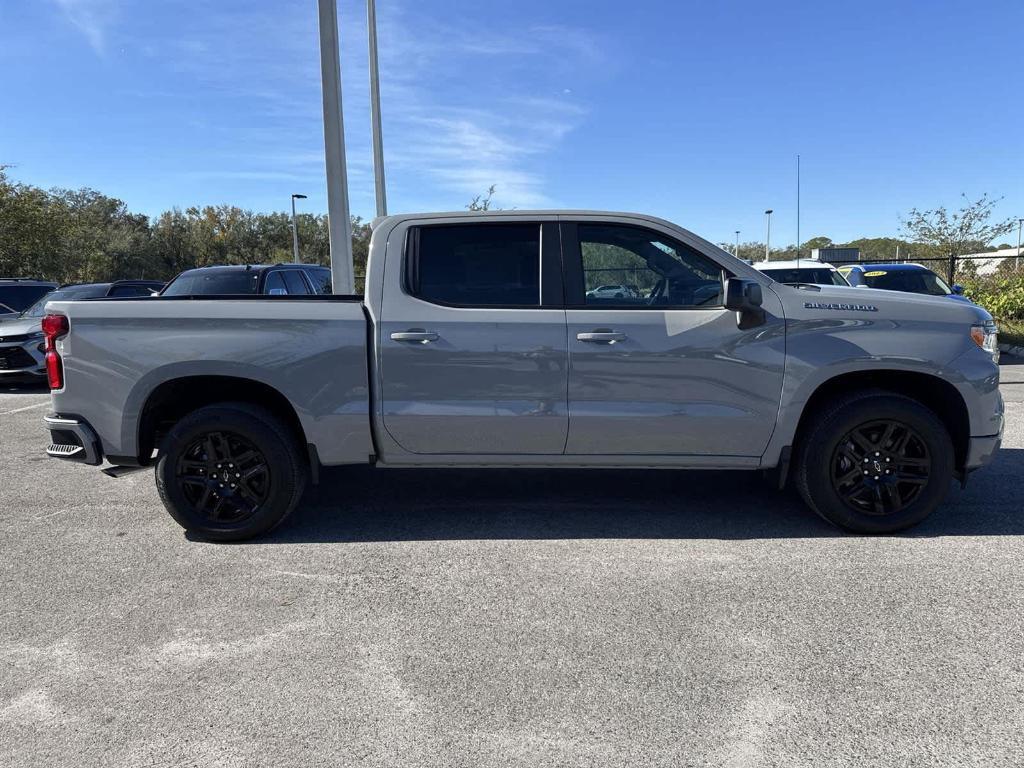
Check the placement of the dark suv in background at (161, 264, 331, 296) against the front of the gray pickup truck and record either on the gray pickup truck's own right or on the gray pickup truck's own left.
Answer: on the gray pickup truck's own left

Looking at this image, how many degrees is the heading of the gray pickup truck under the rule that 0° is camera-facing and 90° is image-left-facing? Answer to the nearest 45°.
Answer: approximately 270°

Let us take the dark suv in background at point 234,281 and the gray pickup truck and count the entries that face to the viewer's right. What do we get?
1

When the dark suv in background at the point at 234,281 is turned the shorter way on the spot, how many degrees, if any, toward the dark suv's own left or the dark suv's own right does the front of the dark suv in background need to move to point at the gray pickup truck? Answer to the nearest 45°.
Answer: approximately 45° to the dark suv's own left

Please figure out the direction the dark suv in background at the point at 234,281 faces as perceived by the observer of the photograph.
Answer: facing the viewer and to the left of the viewer

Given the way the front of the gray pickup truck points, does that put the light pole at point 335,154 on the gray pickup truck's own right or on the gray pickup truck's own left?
on the gray pickup truck's own left

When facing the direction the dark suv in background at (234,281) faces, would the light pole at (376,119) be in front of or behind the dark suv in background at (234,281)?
behind

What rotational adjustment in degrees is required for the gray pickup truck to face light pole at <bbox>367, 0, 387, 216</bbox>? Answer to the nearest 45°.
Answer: approximately 90° to its left

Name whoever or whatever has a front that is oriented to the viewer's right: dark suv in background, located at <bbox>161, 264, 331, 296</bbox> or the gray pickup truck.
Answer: the gray pickup truck
